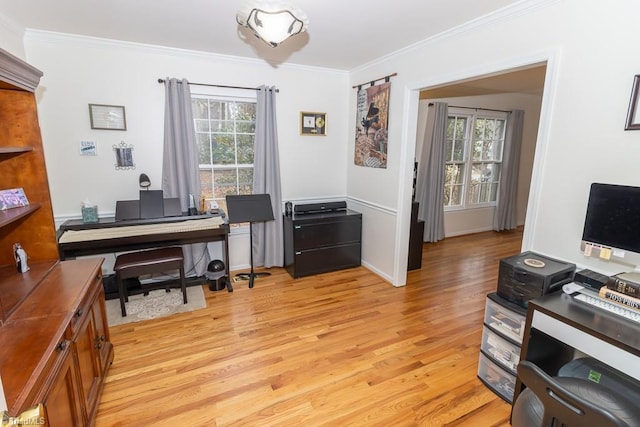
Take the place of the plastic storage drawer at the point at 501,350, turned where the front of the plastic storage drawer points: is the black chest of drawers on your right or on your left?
on your right

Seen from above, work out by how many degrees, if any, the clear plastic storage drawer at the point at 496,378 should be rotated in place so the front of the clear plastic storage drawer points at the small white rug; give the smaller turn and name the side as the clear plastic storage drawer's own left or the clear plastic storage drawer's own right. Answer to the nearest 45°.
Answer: approximately 45° to the clear plastic storage drawer's own right

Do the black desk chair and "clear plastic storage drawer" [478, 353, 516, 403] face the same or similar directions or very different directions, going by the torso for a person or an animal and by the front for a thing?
very different directions

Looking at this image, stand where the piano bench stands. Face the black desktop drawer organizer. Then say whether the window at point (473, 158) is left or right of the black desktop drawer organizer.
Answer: left

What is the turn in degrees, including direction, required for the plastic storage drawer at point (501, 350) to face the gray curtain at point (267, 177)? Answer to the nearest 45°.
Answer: approximately 45° to its right

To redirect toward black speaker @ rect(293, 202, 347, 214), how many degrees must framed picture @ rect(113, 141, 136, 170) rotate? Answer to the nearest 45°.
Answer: approximately 90° to its left

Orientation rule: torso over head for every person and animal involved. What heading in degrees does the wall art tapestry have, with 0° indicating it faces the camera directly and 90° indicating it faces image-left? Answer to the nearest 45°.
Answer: approximately 45°
